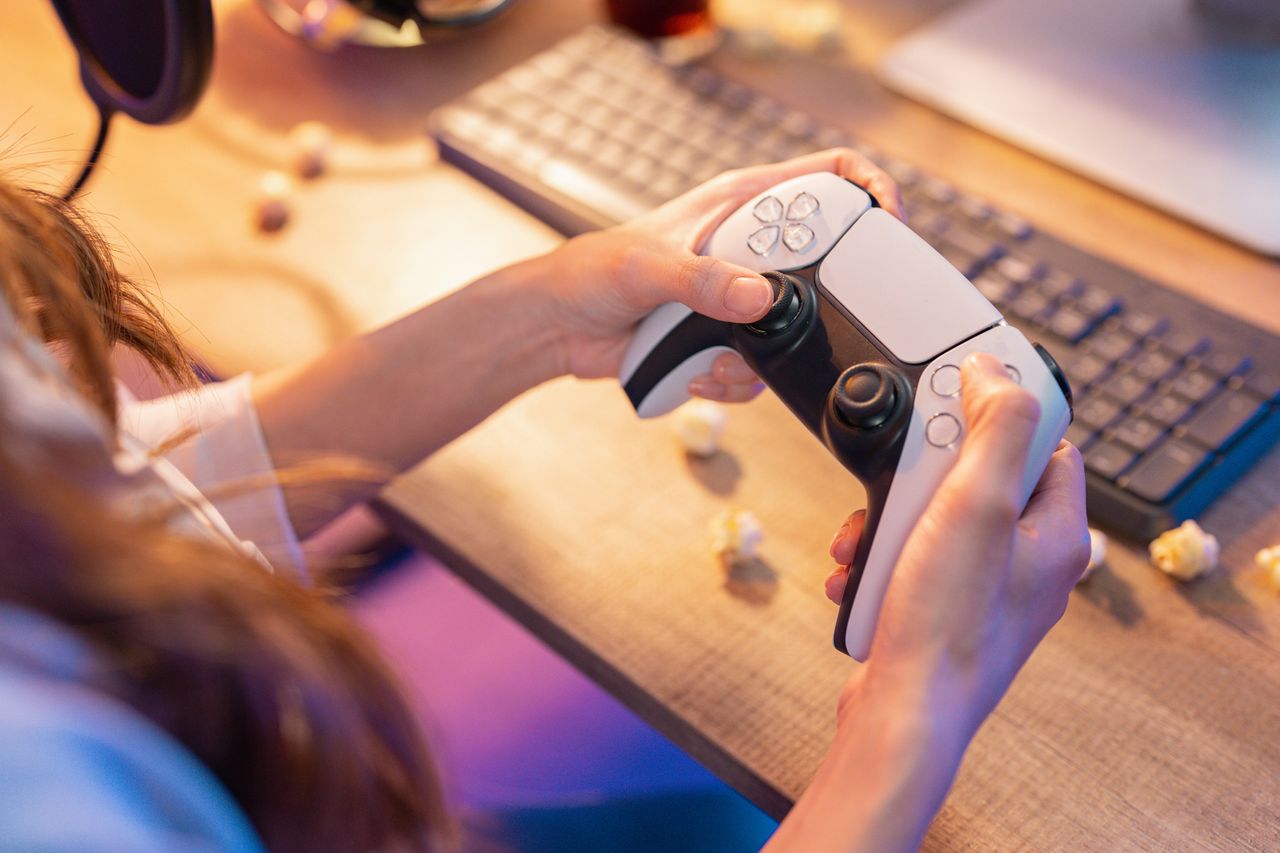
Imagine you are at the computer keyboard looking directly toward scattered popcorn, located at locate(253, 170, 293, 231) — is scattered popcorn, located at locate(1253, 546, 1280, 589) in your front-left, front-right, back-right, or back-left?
back-left

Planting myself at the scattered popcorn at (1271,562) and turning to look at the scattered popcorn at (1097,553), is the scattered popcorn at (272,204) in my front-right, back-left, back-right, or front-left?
front-right

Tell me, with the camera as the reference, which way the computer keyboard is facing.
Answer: facing the viewer and to the left of the viewer
